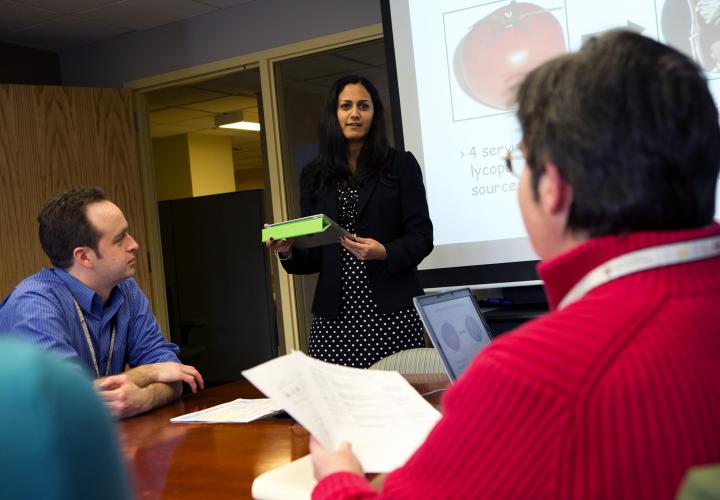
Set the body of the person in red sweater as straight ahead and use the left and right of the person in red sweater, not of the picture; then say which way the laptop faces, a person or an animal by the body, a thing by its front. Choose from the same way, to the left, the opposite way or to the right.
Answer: the opposite way

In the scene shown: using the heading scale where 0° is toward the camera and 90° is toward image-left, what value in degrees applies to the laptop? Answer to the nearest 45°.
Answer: approximately 315°

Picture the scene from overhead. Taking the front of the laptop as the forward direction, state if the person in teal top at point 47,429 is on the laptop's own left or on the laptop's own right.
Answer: on the laptop's own right

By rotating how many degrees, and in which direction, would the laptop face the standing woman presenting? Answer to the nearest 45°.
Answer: approximately 135° to its left

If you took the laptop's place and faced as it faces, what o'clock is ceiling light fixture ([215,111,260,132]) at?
The ceiling light fixture is roughly at 7 o'clock from the laptop.

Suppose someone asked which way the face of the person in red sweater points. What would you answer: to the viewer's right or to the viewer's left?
to the viewer's left

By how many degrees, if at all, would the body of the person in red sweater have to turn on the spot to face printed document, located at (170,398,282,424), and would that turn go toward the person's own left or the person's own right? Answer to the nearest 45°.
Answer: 0° — they already face it

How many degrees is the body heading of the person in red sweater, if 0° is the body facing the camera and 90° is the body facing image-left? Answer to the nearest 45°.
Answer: approximately 135°
